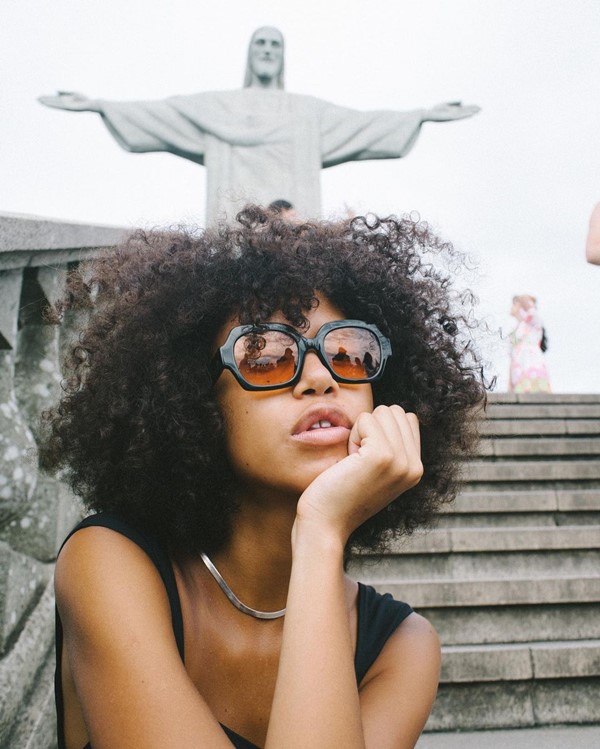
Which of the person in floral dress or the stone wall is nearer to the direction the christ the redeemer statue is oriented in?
the stone wall

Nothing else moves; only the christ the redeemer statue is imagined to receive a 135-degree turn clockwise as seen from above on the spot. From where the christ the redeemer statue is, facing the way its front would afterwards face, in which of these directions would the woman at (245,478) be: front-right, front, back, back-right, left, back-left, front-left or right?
back-left

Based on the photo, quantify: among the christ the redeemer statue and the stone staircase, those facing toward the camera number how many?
2

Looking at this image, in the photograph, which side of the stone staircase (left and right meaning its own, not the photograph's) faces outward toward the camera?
front

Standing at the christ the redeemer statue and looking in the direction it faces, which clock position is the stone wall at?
The stone wall is roughly at 12 o'clock from the christ the redeemer statue.

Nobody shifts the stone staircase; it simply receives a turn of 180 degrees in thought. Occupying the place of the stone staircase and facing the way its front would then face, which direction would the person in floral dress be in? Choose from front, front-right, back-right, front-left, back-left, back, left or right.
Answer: front

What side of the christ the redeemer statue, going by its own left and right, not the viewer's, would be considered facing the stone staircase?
front

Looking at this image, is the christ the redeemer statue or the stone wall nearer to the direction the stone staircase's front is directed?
the stone wall

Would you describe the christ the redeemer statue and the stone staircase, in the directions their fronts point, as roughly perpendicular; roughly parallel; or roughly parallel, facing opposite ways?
roughly parallel

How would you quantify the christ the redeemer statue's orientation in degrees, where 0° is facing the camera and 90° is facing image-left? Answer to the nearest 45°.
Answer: approximately 0°
